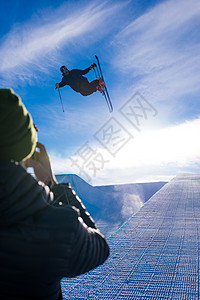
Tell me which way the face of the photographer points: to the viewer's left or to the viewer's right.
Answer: to the viewer's right

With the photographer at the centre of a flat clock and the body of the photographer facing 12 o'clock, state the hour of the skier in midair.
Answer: The skier in midair is roughly at 11 o'clock from the photographer.

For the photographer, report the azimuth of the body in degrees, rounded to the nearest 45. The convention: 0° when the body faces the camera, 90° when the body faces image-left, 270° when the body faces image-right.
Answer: approximately 225°
